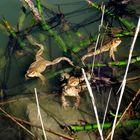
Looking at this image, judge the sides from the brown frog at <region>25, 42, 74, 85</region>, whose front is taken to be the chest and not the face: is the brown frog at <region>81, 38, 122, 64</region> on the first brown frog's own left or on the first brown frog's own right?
on the first brown frog's own left

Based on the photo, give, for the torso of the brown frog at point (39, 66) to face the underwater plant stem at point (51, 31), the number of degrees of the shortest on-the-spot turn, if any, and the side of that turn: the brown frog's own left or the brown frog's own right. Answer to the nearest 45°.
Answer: approximately 180°

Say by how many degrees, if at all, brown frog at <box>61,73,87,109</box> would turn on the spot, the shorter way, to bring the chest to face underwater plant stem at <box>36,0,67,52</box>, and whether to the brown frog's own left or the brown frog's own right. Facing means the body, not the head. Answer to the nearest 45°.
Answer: approximately 180°

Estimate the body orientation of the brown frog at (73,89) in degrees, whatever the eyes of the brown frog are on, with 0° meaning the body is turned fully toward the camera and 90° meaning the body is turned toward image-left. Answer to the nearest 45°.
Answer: approximately 0°

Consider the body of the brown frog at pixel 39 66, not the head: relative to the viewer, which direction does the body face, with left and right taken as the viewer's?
facing the viewer and to the left of the viewer

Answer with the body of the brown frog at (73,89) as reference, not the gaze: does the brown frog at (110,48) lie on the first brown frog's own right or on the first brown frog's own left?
on the first brown frog's own left

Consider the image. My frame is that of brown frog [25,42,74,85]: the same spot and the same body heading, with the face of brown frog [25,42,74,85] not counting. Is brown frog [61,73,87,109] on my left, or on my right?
on my left
